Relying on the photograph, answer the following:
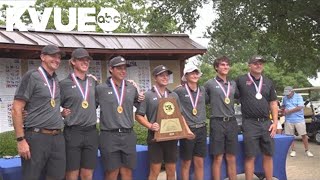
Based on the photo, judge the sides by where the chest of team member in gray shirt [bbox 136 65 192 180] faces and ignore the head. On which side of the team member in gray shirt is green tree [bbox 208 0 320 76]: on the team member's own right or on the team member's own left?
on the team member's own left

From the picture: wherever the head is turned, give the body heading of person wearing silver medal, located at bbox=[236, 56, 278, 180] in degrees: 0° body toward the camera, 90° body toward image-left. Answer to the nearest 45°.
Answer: approximately 0°

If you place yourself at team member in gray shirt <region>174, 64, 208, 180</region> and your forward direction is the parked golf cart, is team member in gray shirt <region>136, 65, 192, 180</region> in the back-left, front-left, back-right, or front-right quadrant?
back-left

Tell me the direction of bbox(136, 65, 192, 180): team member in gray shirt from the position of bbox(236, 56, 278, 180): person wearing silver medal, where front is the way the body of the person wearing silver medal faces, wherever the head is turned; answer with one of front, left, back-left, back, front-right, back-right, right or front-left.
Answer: front-right

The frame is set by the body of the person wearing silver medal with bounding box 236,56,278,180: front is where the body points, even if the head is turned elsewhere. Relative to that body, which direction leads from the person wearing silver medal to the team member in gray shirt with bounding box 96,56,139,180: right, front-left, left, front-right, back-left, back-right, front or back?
front-right

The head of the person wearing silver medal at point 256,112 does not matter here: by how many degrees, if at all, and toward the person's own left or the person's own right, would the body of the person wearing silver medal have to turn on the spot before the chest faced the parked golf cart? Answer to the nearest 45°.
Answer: approximately 180°

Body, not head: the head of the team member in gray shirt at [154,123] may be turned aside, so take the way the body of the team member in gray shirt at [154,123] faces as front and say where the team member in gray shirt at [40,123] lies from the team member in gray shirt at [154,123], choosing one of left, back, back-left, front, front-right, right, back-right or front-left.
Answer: right

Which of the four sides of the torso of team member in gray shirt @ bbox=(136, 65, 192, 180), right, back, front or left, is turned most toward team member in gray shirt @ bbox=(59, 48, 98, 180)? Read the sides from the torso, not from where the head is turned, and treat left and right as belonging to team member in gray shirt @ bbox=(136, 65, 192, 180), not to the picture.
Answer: right

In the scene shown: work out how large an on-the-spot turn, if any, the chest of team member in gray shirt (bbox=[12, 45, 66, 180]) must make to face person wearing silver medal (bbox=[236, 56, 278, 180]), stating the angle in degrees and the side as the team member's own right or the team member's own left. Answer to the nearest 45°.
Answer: approximately 45° to the team member's own left

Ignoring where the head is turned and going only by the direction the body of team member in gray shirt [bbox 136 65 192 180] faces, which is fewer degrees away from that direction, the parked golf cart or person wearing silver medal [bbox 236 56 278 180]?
the person wearing silver medal
